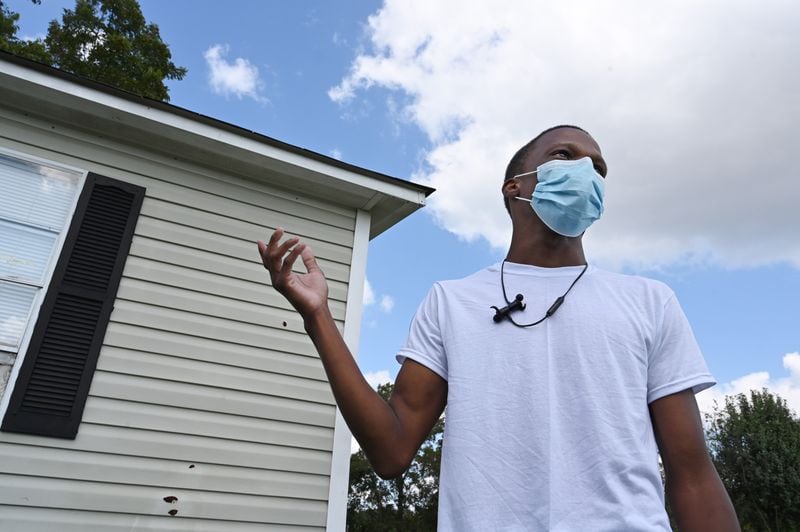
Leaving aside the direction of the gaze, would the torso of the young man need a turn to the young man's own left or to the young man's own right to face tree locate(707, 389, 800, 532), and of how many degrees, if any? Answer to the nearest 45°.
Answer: approximately 135° to the young man's own left

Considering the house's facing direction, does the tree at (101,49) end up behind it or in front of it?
behind

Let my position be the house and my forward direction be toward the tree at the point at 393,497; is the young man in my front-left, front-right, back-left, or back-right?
back-right

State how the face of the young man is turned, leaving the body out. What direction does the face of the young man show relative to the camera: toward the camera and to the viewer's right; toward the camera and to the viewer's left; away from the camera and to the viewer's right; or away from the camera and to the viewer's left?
toward the camera and to the viewer's right

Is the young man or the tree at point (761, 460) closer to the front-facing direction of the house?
the young man

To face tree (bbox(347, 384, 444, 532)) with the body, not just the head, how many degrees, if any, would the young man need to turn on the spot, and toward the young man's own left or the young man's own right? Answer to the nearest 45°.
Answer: approximately 180°

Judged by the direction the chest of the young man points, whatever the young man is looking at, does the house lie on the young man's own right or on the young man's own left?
on the young man's own right

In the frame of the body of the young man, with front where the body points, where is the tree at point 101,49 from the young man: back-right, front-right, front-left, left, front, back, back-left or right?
back-right

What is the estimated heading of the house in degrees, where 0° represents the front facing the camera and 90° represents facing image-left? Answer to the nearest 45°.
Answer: approximately 315°
